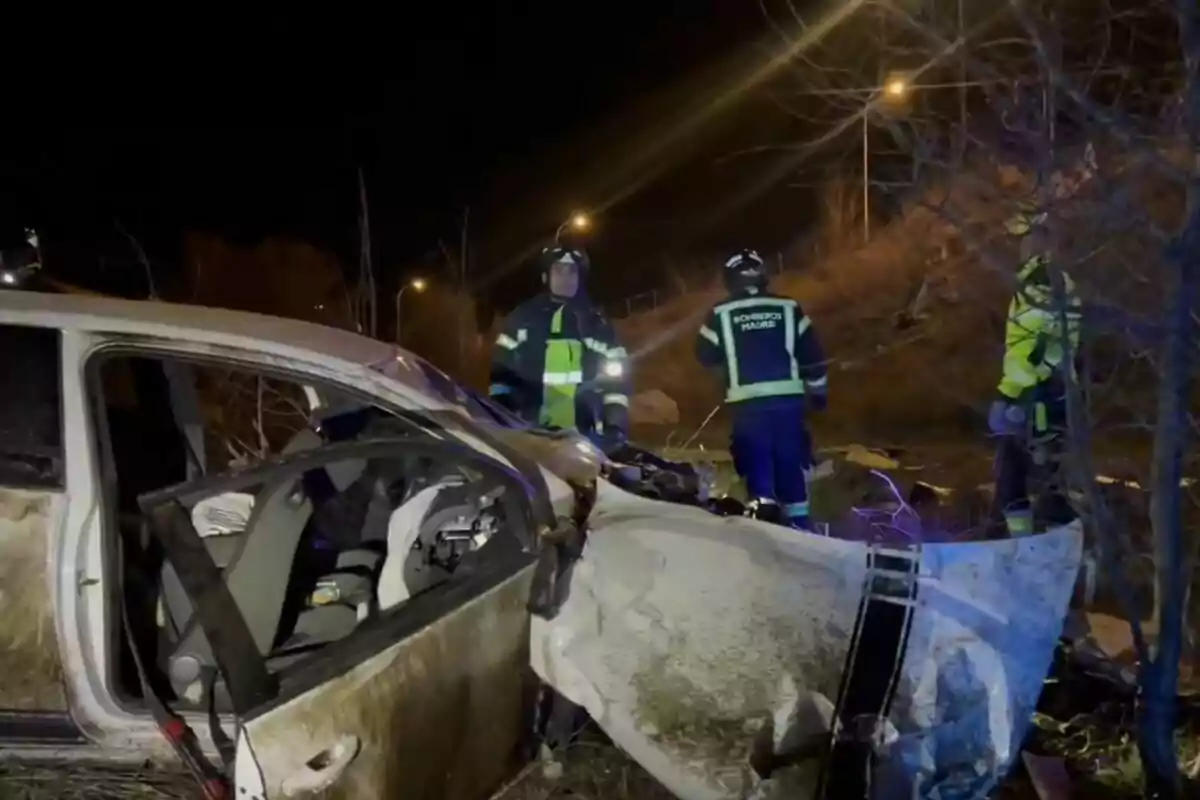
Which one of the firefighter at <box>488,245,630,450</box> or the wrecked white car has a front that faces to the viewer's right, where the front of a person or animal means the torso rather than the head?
the wrecked white car

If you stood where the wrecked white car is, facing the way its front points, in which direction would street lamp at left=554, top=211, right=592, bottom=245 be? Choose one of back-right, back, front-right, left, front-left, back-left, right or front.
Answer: left

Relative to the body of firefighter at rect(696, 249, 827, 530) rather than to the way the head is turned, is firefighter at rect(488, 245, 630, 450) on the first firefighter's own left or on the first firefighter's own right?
on the first firefighter's own left

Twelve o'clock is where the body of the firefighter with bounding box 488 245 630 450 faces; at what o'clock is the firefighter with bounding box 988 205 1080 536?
the firefighter with bounding box 988 205 1080 536 is roughly at 9 o'clock from the firefighter with bounding box 488 245 630 450.

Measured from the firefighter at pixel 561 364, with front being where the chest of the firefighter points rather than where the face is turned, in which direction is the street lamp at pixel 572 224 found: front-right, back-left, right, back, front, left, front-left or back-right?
back

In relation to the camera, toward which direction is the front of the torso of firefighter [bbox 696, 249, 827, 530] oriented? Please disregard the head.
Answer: away from the camera

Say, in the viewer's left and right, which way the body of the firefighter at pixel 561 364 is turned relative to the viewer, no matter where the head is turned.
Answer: facing the viewer

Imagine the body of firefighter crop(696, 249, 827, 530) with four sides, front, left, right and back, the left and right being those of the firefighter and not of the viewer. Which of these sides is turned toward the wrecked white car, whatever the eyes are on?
back

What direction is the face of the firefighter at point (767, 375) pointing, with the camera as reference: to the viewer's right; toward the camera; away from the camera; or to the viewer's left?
away from the camera

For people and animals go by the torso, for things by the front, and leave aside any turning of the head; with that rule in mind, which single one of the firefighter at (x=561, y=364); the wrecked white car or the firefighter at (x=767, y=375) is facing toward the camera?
the firefighter at (x=561, y=364)

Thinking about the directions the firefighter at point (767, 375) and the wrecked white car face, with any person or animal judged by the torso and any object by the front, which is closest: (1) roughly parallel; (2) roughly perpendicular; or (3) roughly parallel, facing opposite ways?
roughly perpendicular

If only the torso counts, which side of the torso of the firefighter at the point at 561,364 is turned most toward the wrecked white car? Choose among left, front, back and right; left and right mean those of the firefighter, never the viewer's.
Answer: front

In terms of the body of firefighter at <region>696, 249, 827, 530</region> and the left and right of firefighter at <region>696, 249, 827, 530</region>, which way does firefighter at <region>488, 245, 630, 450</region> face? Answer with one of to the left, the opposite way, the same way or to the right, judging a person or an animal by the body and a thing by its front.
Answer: the opposite way

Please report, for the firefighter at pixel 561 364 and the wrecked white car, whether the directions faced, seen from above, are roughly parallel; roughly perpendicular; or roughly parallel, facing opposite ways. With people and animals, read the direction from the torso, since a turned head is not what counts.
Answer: roughly perpendicular

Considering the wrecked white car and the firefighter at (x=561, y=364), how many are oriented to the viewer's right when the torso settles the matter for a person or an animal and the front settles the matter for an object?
1

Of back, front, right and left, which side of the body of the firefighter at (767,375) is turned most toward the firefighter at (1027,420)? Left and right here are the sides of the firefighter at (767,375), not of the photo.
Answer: right

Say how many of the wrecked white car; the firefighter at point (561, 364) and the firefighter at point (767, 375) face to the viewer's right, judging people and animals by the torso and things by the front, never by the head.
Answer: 1

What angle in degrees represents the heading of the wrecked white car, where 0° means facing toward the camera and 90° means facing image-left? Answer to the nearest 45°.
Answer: approximately 270°
